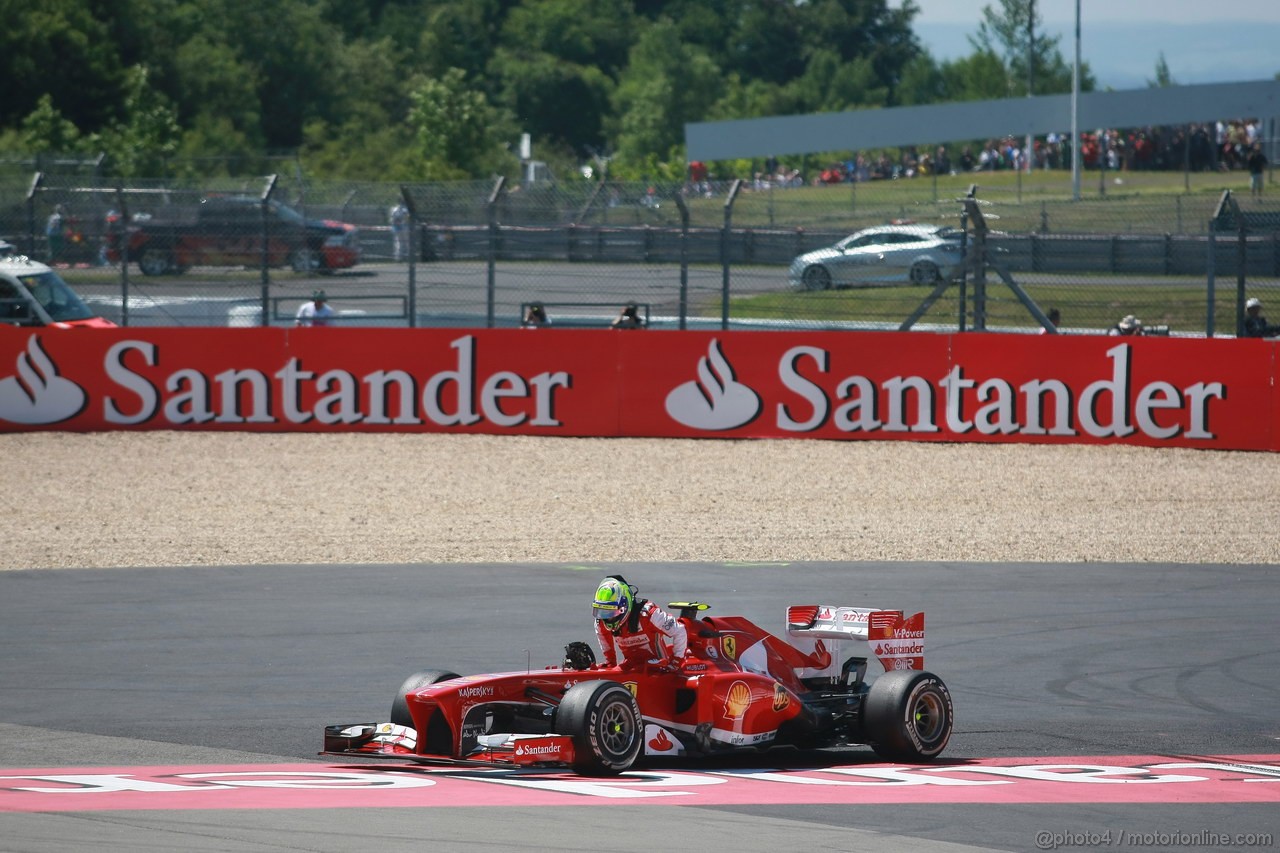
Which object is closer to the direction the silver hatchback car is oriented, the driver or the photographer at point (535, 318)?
the photographer

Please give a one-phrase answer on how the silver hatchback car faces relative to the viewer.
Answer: facing to the left of the viewer

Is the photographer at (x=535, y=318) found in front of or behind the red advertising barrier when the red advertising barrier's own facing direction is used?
behind

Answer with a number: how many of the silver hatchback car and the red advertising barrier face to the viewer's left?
1

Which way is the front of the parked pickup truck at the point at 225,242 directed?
to the viewer's right

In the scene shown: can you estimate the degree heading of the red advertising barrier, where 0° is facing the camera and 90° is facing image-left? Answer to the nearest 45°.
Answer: approximately 0°
